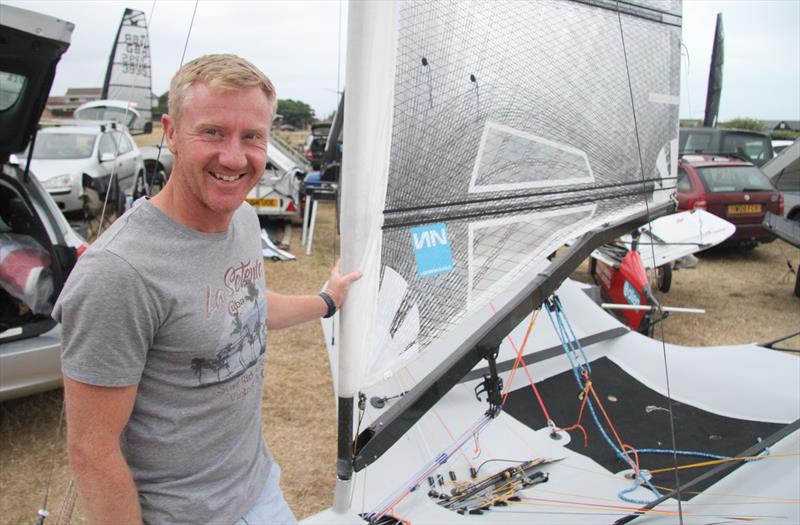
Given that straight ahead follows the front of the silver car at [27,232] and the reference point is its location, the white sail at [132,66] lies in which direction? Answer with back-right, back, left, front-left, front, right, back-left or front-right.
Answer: front-right

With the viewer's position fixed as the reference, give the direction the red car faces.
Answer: facing away from the viewer and to the left of the viewer

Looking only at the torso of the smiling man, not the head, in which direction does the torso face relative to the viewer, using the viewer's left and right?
facing the viewer and to the right of the viewer

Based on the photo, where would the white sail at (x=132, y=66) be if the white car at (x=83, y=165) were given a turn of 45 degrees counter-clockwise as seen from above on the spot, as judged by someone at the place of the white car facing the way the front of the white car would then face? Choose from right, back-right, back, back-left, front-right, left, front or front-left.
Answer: back

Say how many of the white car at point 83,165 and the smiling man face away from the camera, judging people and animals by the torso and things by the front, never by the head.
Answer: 0

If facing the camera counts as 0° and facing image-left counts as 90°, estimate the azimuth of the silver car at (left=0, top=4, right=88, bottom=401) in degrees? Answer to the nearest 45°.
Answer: approximately 135°

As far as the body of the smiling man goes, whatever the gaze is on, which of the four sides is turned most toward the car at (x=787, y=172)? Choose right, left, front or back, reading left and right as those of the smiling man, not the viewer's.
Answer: left

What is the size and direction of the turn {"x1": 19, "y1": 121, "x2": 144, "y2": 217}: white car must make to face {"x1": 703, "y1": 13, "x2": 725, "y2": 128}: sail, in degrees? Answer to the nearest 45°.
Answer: approximately 135° to its left

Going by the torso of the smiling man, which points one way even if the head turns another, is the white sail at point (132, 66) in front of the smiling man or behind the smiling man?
behind

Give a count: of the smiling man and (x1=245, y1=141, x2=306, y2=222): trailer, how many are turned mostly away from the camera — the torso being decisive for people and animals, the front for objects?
1

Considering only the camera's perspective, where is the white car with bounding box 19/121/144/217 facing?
facing the viewer and to the left of the viewer

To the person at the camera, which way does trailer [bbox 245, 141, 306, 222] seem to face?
facing away from the viewer

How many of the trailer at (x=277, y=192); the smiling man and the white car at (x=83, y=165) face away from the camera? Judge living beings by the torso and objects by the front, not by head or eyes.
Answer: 1

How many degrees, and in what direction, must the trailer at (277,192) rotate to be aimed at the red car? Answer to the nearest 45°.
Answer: approximately 90° to its right

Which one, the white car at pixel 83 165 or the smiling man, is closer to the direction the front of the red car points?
the white car
